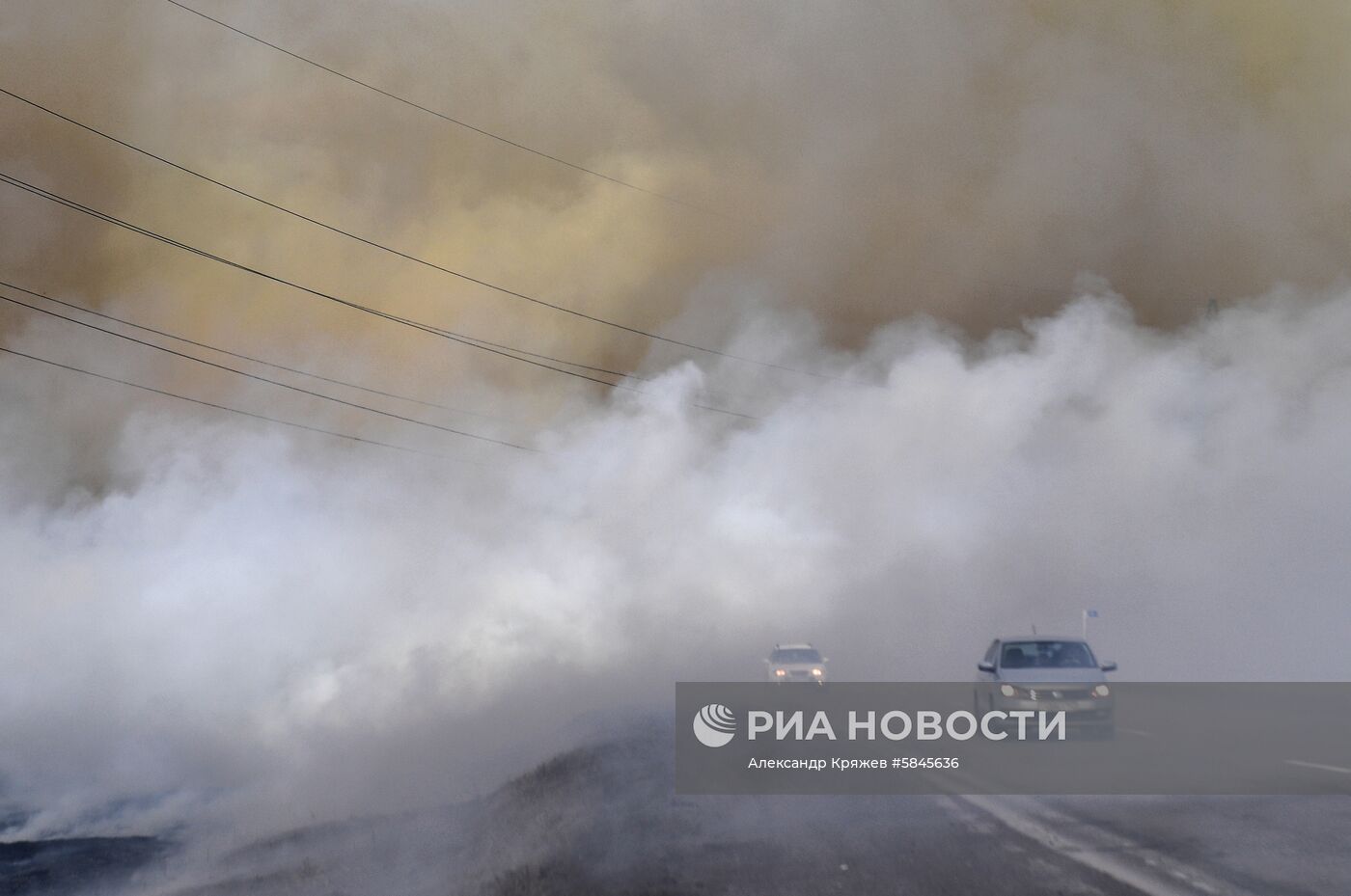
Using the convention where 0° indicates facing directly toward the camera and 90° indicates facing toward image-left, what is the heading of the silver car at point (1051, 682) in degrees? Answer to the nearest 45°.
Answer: approximately 0°

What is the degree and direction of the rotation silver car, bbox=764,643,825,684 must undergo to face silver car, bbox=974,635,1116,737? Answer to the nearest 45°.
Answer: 0° — it already faces it

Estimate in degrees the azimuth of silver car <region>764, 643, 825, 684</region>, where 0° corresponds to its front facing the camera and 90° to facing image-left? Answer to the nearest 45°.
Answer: approximately 0°

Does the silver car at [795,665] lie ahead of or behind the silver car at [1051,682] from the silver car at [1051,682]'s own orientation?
behind

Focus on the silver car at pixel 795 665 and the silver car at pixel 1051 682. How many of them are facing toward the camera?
2
